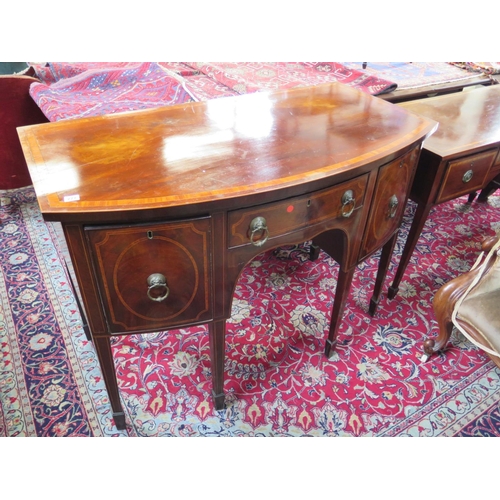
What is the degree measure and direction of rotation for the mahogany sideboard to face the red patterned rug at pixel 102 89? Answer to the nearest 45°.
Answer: approximately 180°

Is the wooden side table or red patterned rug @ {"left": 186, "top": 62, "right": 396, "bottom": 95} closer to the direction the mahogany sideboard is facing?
the wooden side table

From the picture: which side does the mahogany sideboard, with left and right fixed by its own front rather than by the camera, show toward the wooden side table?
left

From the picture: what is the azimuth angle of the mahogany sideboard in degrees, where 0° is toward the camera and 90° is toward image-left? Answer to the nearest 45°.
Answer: approximately 315°

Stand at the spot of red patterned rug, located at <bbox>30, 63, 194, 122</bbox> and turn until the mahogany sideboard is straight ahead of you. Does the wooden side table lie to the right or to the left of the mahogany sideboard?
left

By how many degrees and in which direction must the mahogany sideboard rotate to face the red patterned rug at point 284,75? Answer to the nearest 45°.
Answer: approximately 135° to its left

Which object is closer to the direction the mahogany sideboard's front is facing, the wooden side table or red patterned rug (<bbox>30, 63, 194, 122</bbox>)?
the wooden side table
